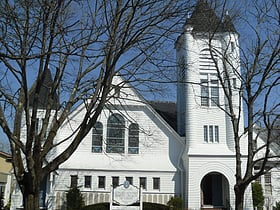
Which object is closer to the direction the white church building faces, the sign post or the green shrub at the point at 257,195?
the sign post

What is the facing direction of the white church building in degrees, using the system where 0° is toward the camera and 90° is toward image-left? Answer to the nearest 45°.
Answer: approximately 0°

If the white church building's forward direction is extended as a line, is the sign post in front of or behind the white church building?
in front

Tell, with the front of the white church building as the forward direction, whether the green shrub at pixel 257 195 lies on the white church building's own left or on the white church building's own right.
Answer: on the white church building's own left

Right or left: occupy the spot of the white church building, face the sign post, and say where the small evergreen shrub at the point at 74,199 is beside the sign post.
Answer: right

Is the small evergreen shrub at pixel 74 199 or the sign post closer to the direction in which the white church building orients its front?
the sign post
